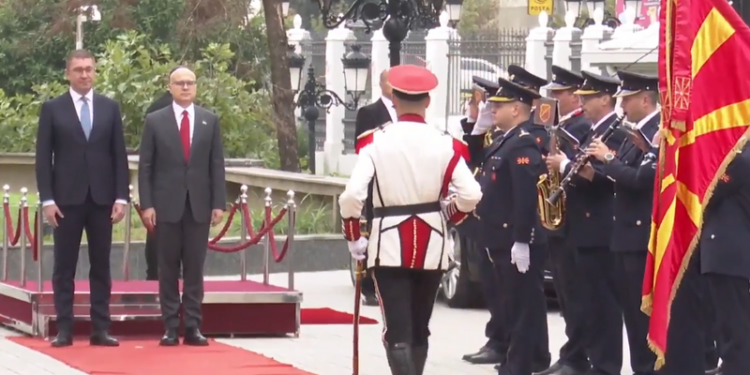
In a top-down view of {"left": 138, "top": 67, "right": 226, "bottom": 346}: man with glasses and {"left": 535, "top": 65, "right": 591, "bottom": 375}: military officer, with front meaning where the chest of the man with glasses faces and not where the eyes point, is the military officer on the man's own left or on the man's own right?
on the man's own left

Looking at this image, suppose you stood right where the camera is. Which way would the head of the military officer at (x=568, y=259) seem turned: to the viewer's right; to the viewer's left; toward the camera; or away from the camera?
to the viewer's left

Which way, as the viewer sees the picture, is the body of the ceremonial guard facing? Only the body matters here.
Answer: away from the camera

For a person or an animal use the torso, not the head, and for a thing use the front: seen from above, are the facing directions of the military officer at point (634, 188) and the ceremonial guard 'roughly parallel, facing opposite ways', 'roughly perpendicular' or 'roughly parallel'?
roughly perpendicular

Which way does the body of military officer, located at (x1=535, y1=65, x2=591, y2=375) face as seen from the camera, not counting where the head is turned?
to the viewer's left

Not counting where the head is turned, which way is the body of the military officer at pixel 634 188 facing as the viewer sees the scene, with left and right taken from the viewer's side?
facing to the left of the viewer

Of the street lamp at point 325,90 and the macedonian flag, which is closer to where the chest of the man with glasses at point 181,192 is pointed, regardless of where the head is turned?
the macedonian flag

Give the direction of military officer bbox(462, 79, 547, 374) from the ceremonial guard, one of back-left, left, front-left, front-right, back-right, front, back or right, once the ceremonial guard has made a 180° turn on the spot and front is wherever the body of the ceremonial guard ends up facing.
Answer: back-left

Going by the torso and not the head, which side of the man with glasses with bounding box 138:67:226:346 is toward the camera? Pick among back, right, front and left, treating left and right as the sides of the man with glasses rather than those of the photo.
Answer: front

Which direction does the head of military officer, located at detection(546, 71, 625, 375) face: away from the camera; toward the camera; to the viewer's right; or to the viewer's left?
to the viewer's left

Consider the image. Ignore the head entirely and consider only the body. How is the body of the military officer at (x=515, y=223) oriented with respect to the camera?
to the viewer's left

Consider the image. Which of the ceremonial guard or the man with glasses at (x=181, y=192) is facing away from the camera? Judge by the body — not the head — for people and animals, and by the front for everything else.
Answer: the ceremonial guard

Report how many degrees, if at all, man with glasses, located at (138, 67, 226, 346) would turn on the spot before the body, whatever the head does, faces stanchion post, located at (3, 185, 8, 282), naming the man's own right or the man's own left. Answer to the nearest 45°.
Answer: approximately 135° to the man's own right

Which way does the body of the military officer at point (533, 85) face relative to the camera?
to the viewer's left
